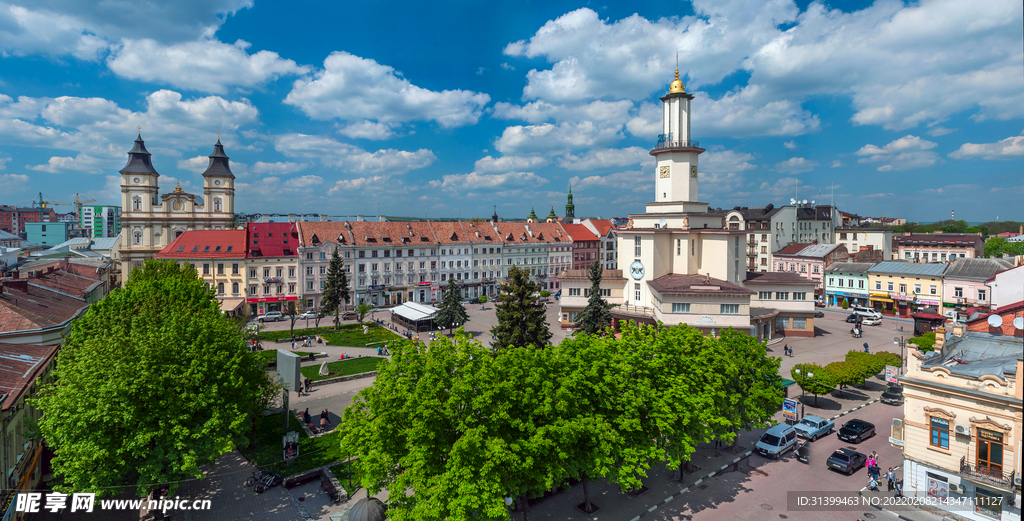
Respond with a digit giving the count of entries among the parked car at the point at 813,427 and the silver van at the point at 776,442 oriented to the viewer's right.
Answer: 0

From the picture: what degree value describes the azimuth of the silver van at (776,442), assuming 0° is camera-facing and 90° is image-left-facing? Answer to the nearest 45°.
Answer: approximately 45°

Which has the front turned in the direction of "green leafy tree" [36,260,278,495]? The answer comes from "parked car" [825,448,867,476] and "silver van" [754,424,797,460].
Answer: the silver van

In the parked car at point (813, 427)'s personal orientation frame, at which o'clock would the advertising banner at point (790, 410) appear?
The advertising banner is roughly at 3 o'clock from the parked car.

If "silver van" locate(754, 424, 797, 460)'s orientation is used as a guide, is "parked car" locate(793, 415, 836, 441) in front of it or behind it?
behind

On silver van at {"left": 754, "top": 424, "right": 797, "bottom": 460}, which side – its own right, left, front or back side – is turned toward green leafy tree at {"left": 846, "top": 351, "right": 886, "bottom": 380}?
back

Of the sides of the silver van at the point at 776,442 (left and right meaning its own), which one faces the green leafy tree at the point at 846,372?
back

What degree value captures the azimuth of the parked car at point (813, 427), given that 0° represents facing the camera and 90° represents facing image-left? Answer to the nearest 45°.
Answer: approximately 45°

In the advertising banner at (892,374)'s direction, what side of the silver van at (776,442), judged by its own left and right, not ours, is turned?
back
